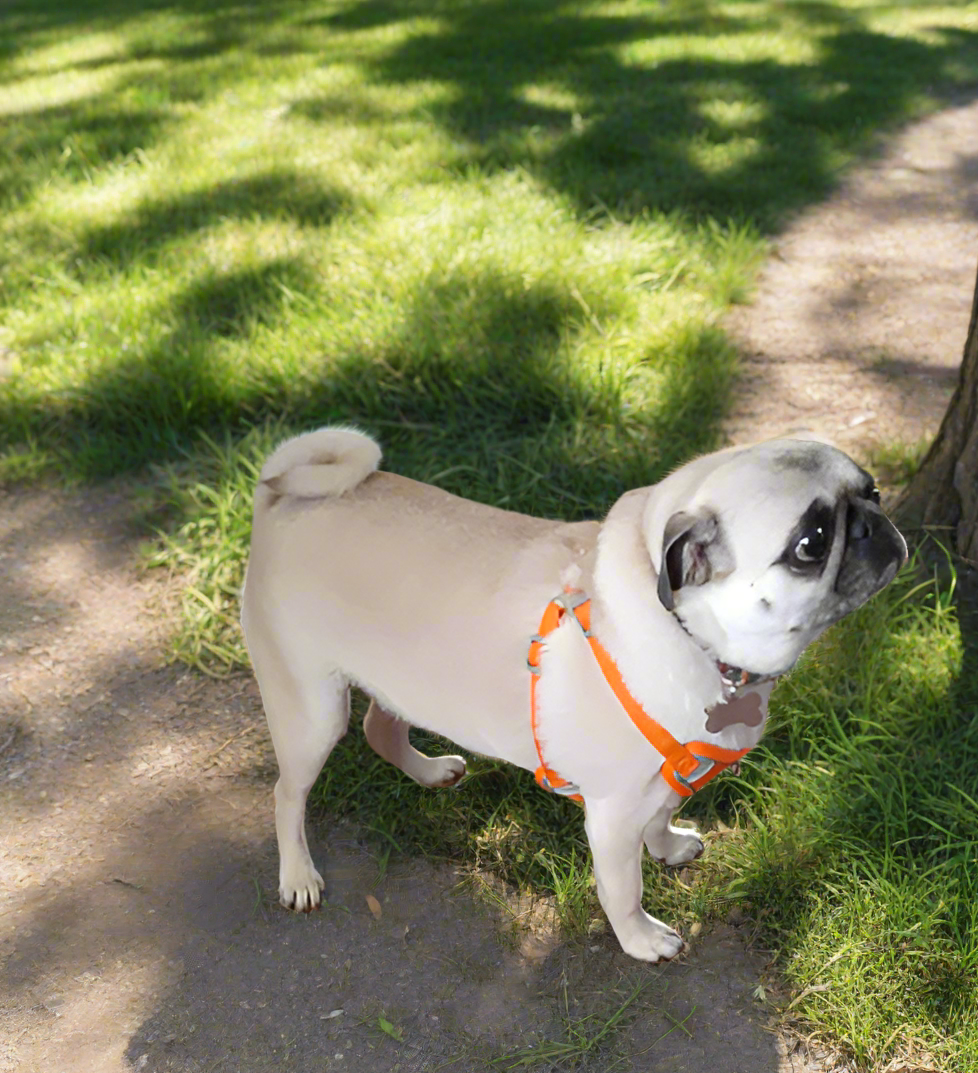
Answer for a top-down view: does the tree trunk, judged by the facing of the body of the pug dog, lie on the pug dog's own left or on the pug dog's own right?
on the pug dog's own left

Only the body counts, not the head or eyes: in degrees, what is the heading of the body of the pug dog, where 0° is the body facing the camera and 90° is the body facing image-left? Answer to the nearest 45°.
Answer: approximately 315°
